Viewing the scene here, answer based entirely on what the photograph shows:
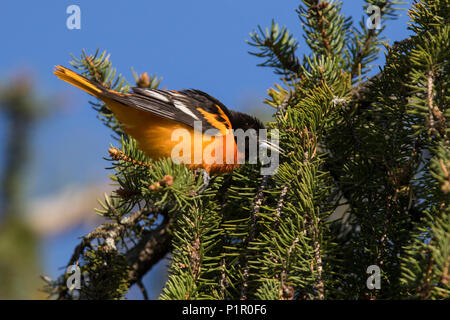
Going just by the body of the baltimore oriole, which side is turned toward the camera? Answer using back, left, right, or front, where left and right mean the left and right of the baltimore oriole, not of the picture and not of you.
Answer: right
